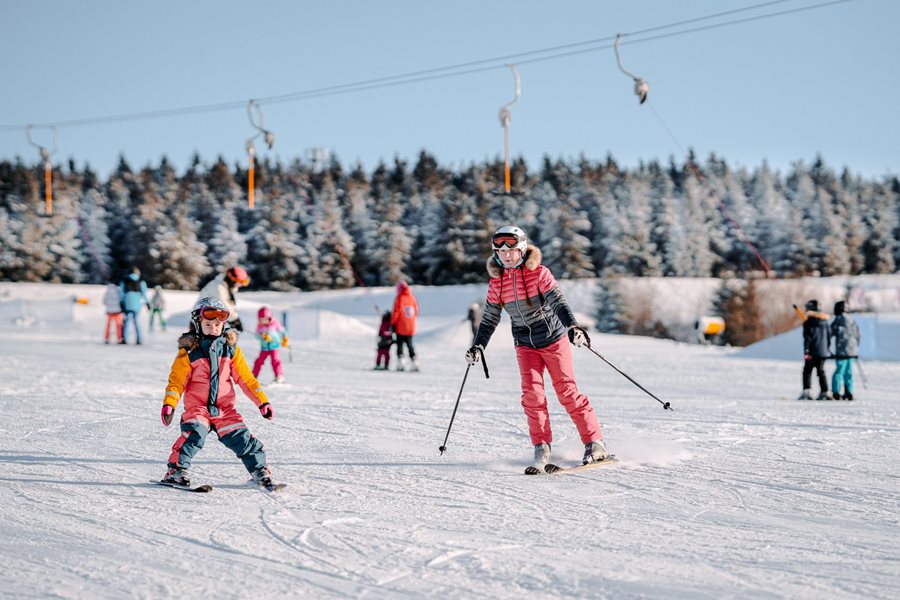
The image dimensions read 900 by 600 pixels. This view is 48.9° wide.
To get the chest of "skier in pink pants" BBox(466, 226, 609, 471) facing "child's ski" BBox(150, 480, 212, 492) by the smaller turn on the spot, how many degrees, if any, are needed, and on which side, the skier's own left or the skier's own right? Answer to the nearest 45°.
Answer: approximately 45° to the skier's own right

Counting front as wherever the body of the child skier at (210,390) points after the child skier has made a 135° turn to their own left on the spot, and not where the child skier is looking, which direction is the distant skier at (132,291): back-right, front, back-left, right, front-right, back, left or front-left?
front-left

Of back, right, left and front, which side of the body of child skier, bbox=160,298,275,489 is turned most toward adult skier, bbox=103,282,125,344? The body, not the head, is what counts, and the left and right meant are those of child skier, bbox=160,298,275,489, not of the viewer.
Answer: back

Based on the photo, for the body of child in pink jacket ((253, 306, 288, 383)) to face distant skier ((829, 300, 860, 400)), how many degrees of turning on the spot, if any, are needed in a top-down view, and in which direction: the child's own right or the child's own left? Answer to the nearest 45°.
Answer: approximately 135° to the child's own left

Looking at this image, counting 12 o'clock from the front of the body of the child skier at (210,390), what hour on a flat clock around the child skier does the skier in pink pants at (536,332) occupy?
The skier in pink pants is roughly at 9 o'clock from the child skier.

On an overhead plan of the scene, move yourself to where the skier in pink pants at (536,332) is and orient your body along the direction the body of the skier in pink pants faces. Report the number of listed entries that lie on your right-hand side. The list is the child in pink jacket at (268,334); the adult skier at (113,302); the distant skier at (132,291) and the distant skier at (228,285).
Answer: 4

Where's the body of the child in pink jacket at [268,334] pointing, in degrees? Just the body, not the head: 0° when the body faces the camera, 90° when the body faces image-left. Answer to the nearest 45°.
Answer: approximately 45°

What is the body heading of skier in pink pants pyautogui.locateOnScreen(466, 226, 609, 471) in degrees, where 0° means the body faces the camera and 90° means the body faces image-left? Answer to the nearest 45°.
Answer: approximately 45°

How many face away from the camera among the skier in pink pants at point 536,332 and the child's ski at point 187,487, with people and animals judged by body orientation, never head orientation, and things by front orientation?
0

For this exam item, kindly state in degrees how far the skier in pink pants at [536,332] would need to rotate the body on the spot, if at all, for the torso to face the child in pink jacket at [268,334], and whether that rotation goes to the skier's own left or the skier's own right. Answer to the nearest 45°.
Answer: approximately 90° to the skier's own right
